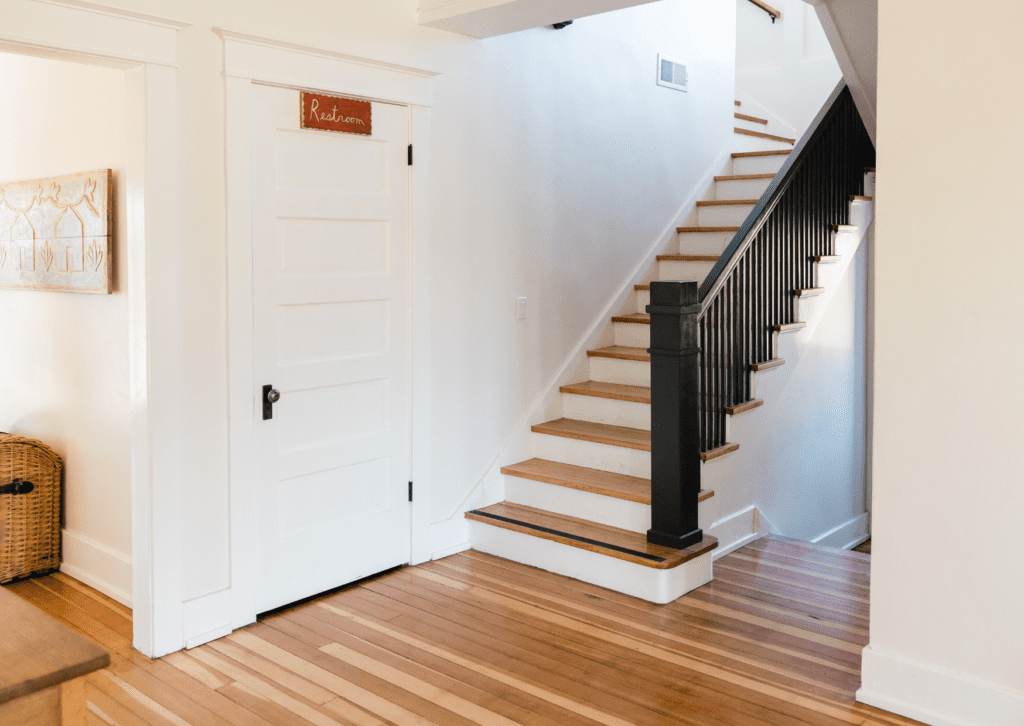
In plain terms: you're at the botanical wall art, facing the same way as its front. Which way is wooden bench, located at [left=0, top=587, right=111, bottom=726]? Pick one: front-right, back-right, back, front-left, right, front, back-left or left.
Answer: front-left

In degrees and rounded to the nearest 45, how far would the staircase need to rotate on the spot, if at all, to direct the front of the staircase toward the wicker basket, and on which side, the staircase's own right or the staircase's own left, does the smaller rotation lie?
approximately 45° to the staircase's own right

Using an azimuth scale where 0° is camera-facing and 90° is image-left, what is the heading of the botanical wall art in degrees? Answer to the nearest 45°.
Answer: approximately 45°

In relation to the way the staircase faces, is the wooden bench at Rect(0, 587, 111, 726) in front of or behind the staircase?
in front

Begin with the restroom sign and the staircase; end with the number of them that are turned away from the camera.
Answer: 0

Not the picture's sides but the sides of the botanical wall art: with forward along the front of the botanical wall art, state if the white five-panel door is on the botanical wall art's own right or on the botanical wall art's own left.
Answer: on the botanical wall art's own left

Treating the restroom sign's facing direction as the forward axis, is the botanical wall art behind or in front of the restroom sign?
behind
